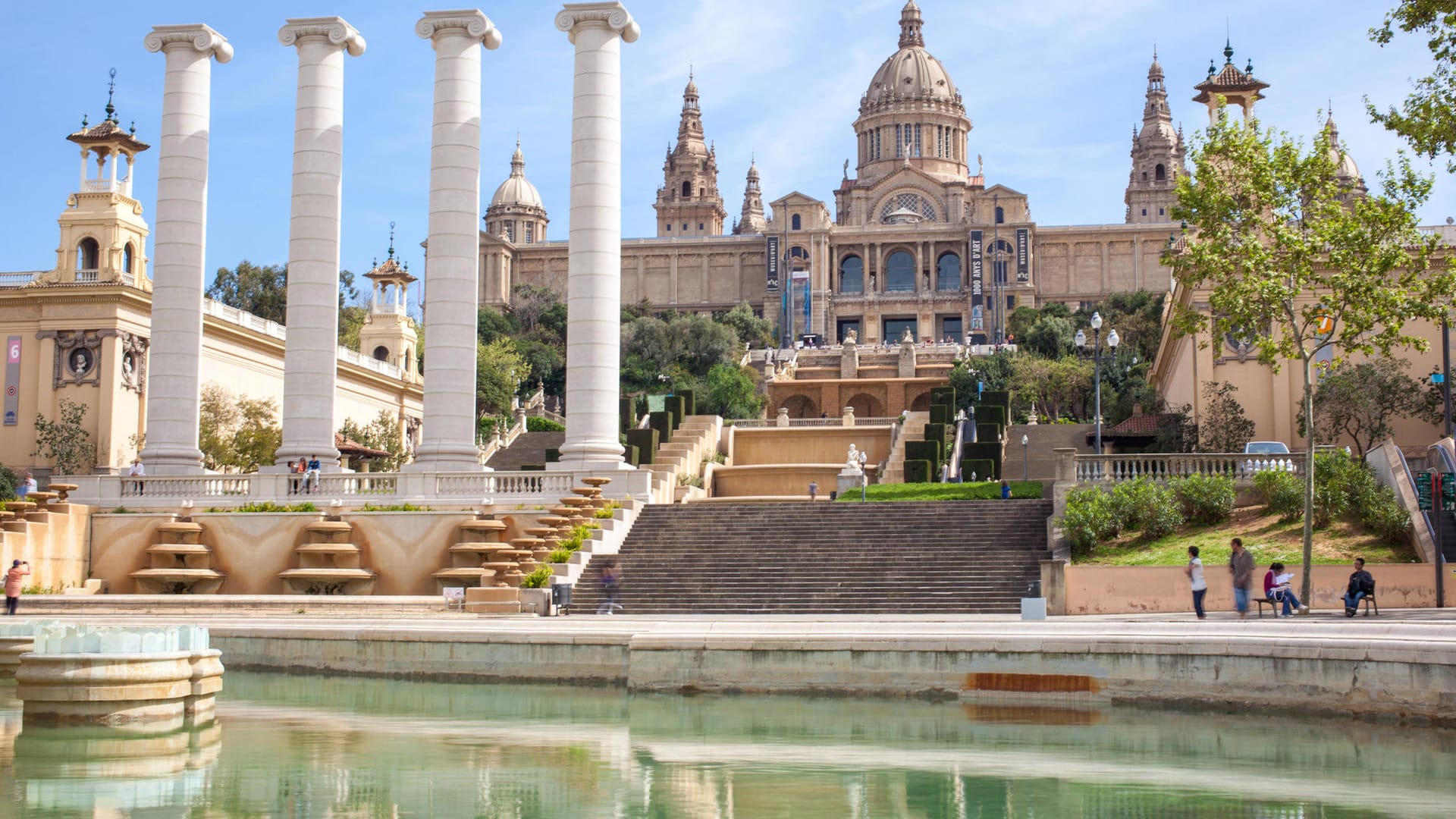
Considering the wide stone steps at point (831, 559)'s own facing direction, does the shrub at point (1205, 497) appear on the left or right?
on its left

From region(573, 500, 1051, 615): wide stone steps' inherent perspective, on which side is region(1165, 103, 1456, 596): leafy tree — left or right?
on its left

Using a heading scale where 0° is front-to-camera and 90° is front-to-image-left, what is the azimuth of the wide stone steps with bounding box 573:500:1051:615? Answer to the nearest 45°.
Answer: approximately 0°

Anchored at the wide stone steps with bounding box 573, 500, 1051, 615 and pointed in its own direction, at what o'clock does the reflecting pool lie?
The reflecting pool is roughly at 12 o'clock from the wide stone steps.

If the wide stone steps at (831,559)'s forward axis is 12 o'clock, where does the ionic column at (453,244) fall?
The ionic column is roughly at 4 o'clock from the wide stone steps.

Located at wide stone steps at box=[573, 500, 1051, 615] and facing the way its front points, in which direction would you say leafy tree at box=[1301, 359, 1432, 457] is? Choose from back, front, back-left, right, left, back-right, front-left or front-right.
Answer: back-left
